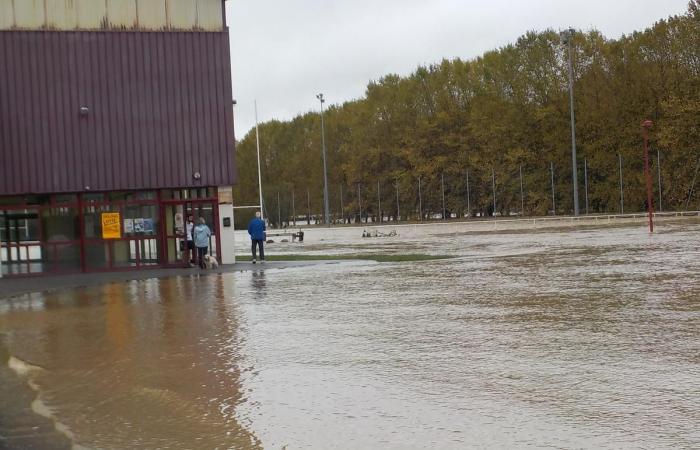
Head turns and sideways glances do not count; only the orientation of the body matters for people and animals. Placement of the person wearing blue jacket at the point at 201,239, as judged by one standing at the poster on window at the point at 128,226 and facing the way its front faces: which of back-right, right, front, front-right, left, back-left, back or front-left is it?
front-left

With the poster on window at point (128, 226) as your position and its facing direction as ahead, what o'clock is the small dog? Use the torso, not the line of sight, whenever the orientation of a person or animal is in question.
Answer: The small dog is roughly at 10 o'clock from the poster on window.

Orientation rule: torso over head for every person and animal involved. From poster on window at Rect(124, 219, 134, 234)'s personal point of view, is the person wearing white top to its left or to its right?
on its left

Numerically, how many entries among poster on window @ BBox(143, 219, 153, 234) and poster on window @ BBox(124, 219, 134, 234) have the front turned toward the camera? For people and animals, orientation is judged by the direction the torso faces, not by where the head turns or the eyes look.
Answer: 2

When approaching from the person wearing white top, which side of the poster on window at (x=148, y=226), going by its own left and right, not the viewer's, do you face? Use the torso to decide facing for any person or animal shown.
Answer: left

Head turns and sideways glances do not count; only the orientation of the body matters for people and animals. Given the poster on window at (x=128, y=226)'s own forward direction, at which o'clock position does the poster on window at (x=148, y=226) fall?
the poster on window at (x=148, y=226) is roughly at 9 o'clock from the poster on window at (x=128, y=226).

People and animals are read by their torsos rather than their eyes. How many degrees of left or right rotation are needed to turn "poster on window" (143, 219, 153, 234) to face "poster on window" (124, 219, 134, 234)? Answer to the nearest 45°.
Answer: approximately 90° to its right

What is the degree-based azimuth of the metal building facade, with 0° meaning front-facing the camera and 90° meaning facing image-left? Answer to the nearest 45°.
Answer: approximately 0°
